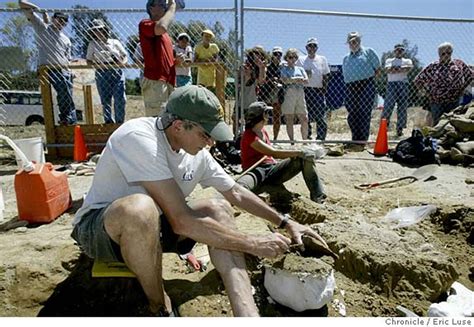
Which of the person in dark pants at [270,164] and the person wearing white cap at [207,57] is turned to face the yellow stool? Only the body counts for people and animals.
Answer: the person wearing white cap

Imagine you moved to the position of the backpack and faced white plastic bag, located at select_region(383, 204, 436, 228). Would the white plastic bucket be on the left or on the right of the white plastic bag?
right

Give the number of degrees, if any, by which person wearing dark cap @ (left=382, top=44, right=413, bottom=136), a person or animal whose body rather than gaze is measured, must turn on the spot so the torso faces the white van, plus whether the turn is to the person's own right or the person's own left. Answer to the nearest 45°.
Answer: approximately 90° to the person's own right

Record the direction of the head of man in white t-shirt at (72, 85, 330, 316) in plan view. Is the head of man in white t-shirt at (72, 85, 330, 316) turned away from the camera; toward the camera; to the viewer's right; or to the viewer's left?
to the viewer's right

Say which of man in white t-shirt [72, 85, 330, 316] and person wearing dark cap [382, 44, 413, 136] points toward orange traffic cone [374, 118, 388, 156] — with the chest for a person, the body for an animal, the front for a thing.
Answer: the person wearing dark cap

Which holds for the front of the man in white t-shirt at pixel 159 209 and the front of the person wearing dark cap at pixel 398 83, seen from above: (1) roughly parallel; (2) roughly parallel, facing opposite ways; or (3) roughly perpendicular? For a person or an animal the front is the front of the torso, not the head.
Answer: roughly perpendicular

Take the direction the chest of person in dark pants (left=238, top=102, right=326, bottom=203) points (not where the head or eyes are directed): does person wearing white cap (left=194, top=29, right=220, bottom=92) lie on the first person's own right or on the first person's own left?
on the first person's own left

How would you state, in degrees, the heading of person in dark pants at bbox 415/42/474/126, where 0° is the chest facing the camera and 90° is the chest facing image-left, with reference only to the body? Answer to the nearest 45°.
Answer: approximately 0°

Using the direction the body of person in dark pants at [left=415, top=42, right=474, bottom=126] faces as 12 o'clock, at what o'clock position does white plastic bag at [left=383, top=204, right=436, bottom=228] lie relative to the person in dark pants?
The white plastic bag is roughly at 12 o'clock from the person in dark pants.
